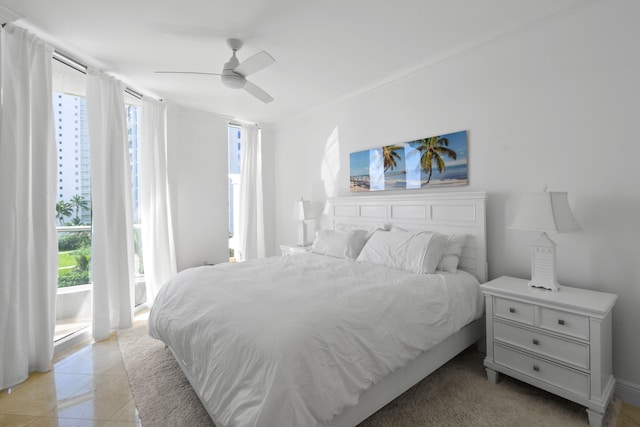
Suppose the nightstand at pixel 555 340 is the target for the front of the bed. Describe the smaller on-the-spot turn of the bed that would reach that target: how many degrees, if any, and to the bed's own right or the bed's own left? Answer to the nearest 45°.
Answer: approximately 135° to the bed's own left

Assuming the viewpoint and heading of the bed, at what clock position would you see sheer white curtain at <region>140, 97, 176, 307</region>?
The sheer white curtain is roughly at 3 o'clock from the bed.

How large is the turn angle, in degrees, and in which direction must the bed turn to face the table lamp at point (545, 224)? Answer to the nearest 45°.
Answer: approximately 135° to its left

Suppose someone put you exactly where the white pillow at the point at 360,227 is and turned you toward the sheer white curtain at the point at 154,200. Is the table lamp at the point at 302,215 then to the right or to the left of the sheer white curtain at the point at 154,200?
right

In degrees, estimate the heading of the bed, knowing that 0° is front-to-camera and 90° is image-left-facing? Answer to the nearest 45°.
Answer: approximately 45°

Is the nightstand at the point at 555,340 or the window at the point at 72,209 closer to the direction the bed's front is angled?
the window

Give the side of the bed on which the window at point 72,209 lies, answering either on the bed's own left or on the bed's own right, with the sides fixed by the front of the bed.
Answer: on the bed's own right

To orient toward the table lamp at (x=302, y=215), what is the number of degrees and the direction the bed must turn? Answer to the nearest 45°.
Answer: approximately 135° to its right

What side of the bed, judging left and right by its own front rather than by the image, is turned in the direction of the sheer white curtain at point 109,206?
right

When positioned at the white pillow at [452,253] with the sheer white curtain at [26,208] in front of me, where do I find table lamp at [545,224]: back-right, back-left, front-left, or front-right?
back-left
